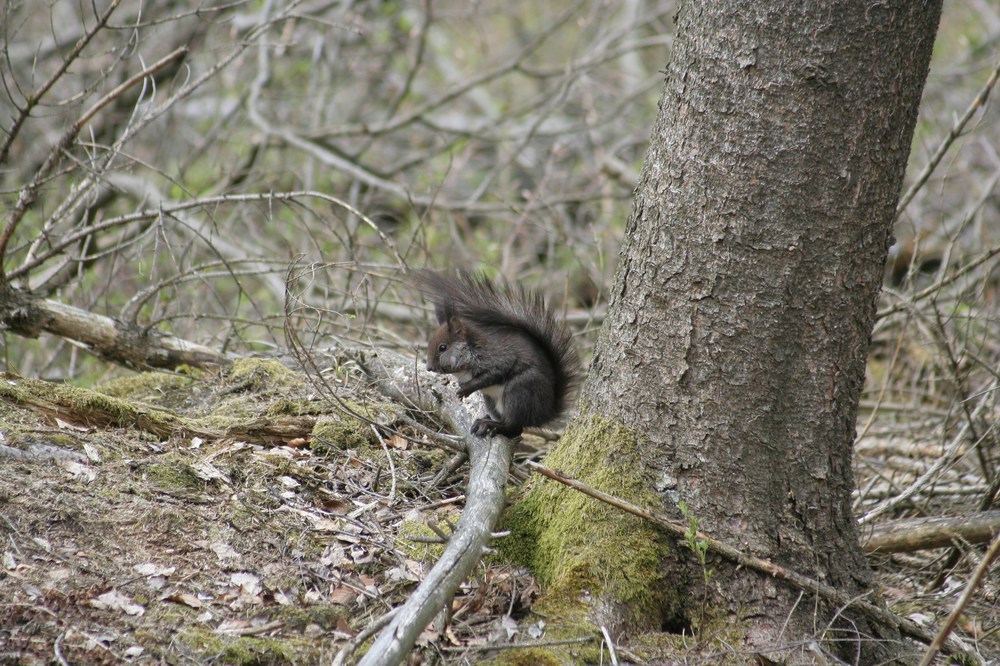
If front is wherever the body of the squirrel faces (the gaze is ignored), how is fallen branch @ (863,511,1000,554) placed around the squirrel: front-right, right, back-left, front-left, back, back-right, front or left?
back

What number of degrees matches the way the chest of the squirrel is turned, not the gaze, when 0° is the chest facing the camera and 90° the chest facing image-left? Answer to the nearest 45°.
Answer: approximately 90°

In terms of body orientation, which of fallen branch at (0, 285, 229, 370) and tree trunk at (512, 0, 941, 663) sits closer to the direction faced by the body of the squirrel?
the fallen branch

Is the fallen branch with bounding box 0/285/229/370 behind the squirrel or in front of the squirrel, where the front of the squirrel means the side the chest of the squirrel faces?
in front

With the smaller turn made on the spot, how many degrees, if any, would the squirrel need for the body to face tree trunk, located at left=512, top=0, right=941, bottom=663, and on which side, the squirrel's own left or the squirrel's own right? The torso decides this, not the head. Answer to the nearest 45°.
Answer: approximately 135° to the squirrel's own left
